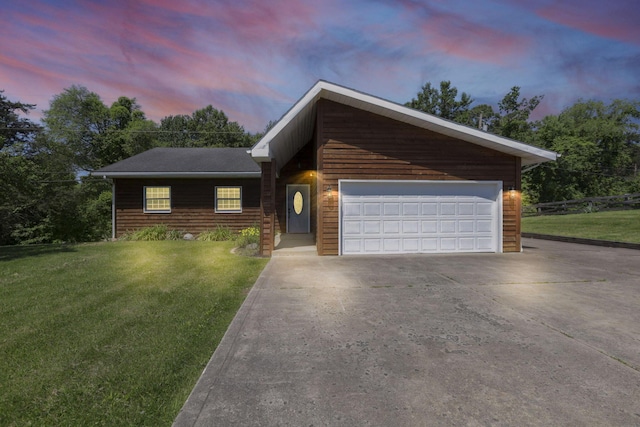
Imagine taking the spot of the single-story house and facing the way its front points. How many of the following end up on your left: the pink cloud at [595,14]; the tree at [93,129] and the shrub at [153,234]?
1

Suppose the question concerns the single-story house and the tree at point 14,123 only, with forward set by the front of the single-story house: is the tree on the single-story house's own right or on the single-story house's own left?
on the single-story house's own right

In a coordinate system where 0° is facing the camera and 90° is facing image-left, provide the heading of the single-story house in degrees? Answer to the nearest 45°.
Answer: approximately 0°

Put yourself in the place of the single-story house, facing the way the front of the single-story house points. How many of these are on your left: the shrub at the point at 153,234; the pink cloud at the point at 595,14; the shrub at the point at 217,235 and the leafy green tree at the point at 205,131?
1

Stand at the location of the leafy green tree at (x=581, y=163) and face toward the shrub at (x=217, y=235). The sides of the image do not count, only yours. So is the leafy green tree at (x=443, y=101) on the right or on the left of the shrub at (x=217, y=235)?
right

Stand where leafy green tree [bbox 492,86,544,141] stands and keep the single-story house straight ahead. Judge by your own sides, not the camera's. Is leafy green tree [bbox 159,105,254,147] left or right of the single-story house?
right

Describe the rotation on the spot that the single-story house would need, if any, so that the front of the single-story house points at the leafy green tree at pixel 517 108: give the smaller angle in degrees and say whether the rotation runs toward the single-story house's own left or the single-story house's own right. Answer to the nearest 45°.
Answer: approximately 135° to the single-story house's own left

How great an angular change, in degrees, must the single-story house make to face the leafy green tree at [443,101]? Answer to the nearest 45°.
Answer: approximately 135° to its left

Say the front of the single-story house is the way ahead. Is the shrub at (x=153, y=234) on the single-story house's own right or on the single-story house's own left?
on the single-story house's own right
